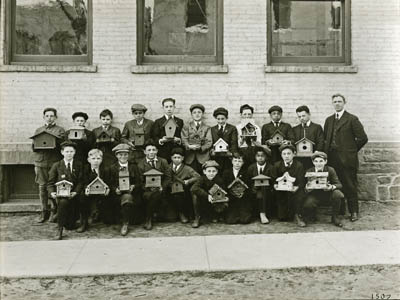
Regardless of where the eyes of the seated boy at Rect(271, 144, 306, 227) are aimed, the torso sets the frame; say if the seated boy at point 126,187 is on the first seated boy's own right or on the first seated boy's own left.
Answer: on the first seated boy's own right

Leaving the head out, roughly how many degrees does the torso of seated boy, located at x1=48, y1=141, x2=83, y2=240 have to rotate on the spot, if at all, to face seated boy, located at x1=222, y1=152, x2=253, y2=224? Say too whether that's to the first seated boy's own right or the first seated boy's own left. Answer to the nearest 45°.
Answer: approximately 90° to the first seated boy's own left

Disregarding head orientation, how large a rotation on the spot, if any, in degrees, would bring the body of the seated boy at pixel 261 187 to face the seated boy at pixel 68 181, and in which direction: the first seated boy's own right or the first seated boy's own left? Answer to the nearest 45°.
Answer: approximately 90° to the first seated boy's own right

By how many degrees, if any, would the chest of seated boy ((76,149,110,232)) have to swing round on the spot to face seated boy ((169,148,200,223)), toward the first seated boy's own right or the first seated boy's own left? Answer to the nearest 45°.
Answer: approximately 90° to the first seated boy's own left
